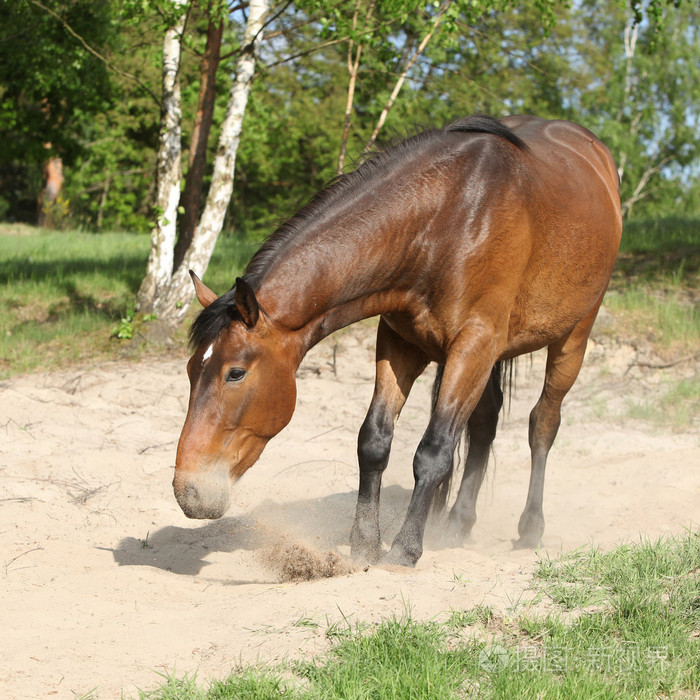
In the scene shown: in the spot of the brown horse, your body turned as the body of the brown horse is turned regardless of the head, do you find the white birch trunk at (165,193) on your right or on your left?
on your right

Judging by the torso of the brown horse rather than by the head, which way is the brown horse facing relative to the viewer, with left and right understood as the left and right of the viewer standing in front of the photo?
facing the viewer and to the left of the viewer
